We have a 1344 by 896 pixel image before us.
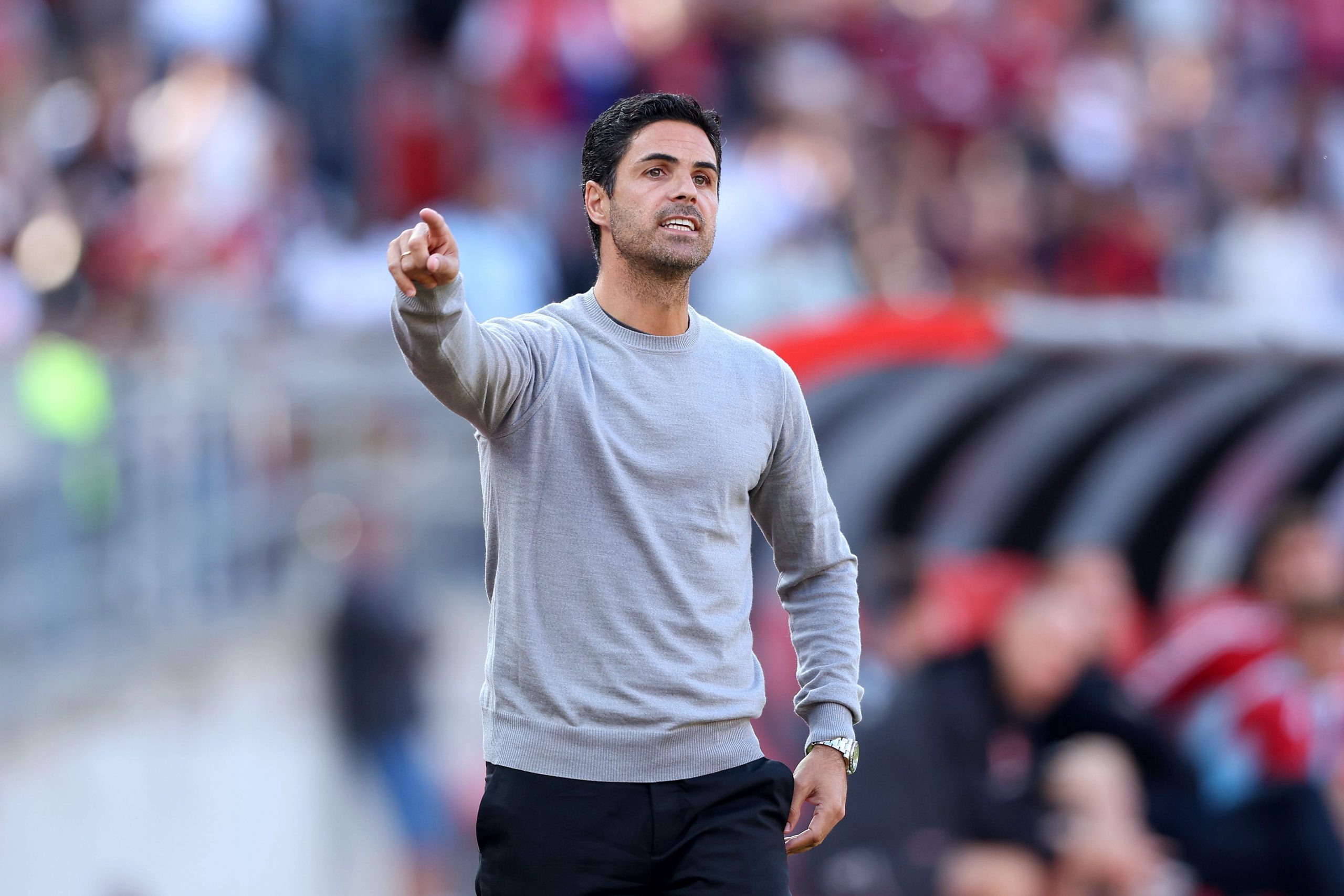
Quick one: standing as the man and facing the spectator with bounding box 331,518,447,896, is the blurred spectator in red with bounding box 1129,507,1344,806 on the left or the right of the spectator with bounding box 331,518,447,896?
right

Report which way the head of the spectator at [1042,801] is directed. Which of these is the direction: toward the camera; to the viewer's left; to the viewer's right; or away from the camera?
toward the camera

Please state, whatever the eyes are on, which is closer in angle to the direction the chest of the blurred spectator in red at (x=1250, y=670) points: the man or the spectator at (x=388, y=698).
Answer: the man

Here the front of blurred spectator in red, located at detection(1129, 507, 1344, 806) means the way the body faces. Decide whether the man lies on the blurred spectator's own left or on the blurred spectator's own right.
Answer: on the blurred spectator's own right

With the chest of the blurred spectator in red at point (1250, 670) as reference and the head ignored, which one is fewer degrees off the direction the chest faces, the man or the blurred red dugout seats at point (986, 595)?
the man

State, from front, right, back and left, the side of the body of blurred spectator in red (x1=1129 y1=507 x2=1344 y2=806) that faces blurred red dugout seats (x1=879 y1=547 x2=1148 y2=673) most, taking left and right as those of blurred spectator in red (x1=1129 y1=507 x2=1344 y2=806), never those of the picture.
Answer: right

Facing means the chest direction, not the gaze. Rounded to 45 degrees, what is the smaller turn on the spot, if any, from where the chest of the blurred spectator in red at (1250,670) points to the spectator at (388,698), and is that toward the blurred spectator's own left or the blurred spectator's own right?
approximately 135° to the blurred spectator's own right
